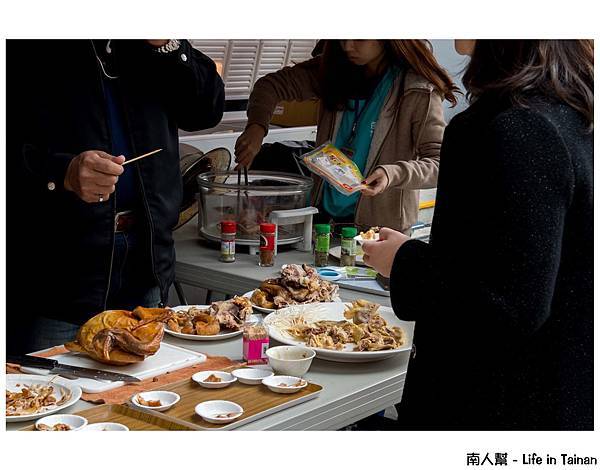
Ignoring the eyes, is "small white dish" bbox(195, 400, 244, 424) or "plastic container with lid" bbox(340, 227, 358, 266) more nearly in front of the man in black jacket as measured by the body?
the small white dish

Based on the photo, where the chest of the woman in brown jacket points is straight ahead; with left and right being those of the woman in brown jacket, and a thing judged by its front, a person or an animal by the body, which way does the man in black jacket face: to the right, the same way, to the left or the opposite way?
to the left

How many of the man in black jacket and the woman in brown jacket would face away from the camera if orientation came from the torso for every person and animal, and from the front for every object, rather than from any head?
0

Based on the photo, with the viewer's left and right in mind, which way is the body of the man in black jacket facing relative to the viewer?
facing the viewer and to the right of the viewer

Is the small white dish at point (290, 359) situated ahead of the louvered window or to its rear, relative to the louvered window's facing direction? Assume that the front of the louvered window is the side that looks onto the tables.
ahead

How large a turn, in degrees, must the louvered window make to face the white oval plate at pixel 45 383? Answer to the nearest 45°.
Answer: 0° — it already faces it

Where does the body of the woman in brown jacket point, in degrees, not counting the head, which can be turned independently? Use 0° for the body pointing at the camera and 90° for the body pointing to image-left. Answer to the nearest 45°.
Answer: approximately 45°

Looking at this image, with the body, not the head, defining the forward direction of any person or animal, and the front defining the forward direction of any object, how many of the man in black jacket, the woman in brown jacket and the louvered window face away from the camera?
0

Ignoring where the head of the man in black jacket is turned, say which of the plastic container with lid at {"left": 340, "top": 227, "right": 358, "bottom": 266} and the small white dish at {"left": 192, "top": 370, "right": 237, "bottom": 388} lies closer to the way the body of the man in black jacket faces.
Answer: the small white dish

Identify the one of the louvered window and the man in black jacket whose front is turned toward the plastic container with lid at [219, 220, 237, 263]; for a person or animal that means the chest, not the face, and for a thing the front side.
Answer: the louvered window

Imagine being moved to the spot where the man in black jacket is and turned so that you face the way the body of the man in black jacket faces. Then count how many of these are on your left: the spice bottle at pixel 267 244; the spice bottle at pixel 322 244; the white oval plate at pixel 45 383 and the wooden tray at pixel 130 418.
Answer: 2

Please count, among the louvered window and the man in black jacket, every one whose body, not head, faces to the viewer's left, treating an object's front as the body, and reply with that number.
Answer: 0

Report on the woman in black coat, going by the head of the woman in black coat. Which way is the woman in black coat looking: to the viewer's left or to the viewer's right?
to the viewer's left

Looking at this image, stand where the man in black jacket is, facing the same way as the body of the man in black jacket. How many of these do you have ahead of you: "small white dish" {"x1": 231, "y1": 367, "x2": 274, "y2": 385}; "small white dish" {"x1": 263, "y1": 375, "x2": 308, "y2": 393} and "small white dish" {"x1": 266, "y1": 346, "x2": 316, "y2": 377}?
3

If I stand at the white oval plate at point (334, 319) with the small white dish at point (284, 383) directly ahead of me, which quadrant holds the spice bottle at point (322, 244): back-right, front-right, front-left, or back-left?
back-right

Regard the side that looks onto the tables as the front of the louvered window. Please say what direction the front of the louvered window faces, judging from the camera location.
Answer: facing the viewer

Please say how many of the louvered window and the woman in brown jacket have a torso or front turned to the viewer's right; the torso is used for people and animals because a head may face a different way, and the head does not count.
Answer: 0
